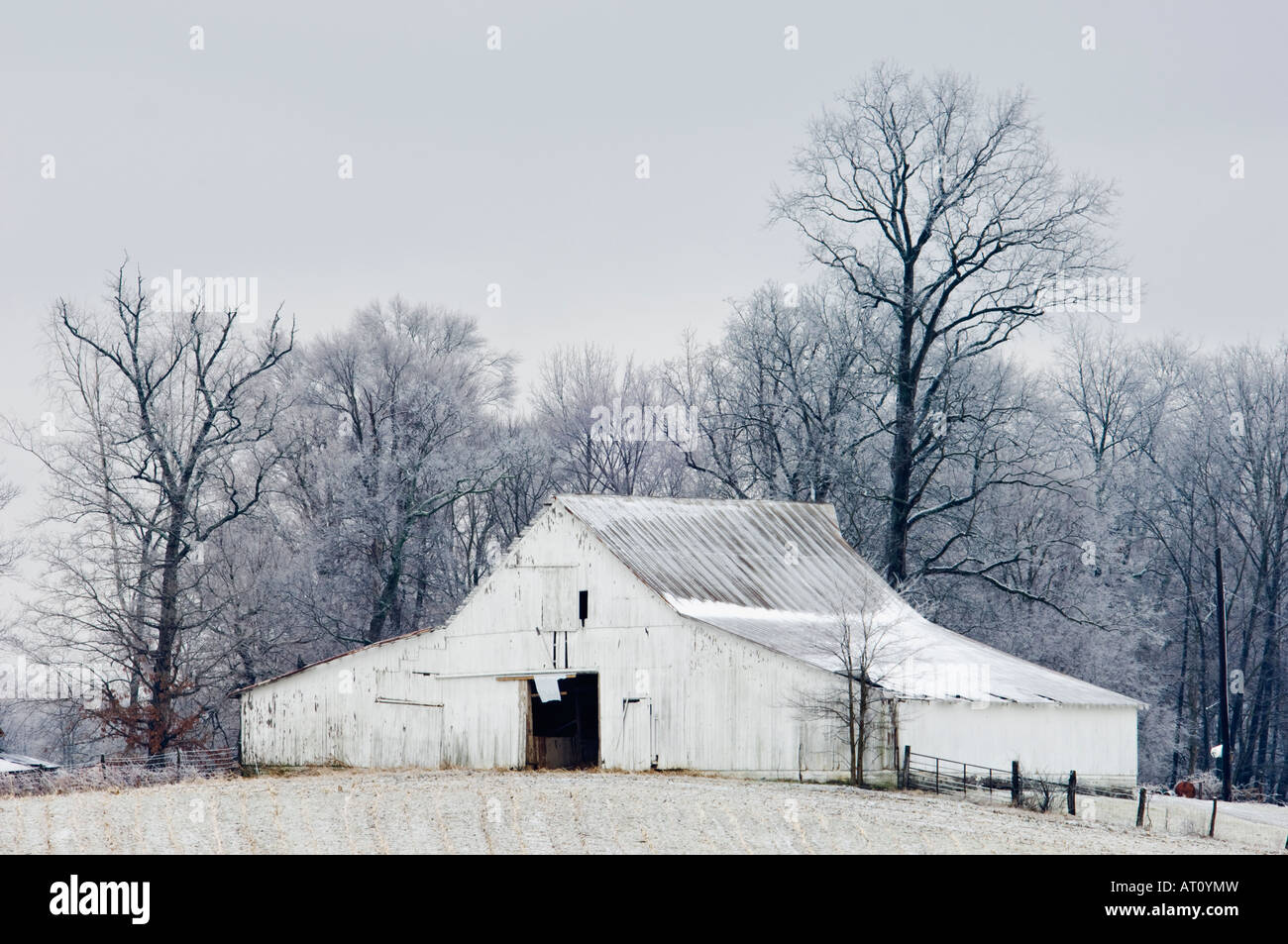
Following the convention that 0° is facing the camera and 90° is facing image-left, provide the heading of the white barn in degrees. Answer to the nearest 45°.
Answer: approximately 45°

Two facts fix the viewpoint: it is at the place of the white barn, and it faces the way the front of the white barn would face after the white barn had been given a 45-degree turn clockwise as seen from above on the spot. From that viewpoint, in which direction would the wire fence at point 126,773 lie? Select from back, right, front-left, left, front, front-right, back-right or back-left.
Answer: front
